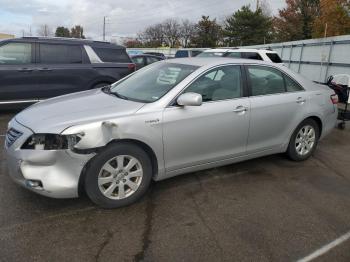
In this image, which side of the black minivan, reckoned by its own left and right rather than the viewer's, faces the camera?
left

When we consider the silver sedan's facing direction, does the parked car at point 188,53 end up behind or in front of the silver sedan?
behind

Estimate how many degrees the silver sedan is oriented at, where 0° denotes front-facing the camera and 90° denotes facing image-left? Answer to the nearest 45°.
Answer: approximately 45°

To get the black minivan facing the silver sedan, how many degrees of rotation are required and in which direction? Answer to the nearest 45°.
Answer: approximately 90° to its left

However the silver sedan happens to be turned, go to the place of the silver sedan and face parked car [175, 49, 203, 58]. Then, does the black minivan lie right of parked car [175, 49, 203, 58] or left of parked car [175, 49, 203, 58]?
left

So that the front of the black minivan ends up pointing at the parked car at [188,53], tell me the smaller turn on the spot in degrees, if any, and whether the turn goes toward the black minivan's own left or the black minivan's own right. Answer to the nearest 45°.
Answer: approximately 135° to the black minivan's own right
